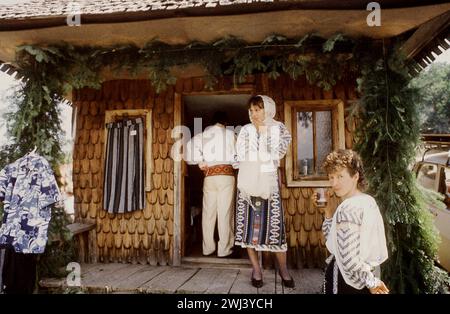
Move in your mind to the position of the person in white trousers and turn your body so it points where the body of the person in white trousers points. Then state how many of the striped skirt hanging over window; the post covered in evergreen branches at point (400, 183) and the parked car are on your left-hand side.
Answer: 1

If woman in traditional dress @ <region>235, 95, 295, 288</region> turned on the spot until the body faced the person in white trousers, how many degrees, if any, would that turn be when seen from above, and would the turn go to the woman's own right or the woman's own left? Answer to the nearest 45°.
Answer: approximately 135° to the woman's own right

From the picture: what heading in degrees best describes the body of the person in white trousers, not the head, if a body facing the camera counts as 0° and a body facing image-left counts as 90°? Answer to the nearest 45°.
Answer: approximately 180°

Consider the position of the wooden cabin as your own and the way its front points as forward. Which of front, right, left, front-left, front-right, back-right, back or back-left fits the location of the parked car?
left

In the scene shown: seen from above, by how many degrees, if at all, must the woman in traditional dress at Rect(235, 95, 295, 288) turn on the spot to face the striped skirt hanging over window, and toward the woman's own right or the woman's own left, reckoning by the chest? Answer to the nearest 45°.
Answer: approximately 135° to the woman's own right

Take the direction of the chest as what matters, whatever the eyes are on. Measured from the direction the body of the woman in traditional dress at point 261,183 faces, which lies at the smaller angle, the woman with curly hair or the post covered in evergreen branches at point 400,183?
the woman with curly hair

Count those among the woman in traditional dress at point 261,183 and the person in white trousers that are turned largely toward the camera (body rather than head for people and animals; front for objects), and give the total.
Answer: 1

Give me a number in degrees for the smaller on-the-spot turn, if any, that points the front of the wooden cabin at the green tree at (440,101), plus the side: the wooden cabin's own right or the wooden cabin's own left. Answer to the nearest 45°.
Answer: approximately 135° to the wooden cabin's own left

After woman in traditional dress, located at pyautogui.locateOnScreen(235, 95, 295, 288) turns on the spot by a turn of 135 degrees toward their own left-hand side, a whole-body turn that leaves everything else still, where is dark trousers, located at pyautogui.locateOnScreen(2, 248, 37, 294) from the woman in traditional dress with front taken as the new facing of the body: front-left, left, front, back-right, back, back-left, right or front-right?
back-left
